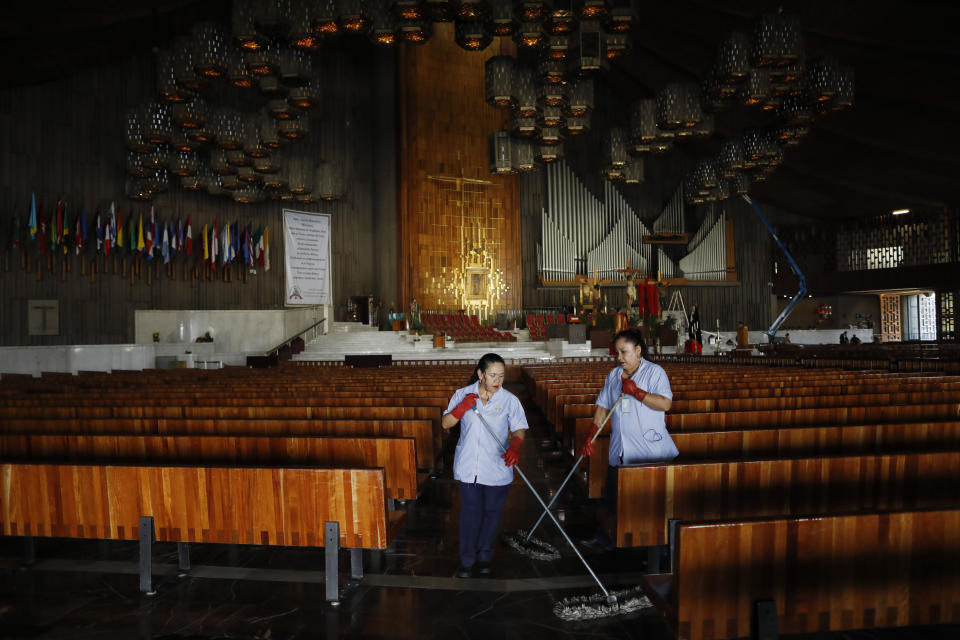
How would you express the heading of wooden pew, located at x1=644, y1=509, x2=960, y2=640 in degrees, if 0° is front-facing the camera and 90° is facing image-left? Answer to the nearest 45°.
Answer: approximately 135°

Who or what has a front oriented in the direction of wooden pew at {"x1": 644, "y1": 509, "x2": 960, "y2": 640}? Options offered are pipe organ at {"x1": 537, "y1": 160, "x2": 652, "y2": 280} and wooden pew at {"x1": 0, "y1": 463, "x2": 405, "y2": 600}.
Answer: the pipe organ

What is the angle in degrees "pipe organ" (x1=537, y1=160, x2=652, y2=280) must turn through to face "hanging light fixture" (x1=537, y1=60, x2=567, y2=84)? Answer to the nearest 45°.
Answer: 0° — it already faces it

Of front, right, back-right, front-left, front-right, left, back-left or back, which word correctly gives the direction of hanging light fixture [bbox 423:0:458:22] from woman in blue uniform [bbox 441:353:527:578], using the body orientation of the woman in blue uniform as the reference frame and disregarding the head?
back

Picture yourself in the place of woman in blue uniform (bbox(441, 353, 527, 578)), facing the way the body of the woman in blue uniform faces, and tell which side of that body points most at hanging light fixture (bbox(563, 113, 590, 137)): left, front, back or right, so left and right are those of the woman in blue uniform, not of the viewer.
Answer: back

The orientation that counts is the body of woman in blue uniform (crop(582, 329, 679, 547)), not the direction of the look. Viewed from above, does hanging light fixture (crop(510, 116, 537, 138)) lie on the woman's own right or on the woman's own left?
on the woman's own right

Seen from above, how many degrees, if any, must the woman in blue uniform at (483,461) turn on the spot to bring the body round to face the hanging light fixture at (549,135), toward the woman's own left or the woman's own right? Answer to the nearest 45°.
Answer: approximately 180°

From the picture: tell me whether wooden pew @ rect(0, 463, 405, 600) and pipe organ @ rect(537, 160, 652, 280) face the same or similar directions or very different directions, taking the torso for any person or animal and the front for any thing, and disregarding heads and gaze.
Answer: very different directions

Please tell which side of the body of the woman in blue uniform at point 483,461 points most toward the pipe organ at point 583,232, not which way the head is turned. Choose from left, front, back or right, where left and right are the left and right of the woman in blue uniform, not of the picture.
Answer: back

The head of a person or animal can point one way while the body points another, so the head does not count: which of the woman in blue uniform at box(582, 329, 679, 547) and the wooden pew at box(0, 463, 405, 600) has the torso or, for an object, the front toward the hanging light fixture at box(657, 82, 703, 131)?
the wooden pew

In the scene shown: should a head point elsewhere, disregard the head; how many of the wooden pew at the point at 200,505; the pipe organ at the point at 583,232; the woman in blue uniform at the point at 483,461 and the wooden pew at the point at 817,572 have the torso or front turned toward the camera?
2
